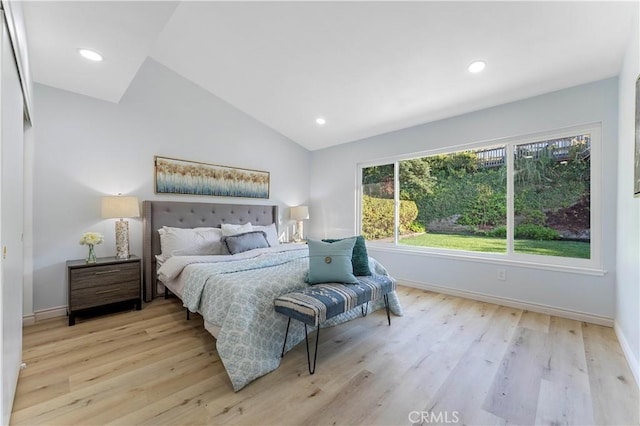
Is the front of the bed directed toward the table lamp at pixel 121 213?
no

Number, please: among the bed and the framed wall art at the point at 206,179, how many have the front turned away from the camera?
0

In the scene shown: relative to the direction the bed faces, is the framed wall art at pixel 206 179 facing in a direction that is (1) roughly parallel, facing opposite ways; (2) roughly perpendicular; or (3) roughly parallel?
roughly parallel

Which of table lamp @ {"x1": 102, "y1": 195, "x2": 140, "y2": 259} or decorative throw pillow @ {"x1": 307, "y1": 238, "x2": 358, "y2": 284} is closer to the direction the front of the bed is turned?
the decorative throw pillow

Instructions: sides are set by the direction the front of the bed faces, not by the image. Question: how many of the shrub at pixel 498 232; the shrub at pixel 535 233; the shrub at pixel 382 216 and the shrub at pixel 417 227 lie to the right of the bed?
0

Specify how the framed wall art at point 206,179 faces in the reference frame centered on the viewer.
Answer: facing the viewer and to the right of the viewer

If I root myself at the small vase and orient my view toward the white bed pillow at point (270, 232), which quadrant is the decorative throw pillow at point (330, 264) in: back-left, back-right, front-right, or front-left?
front-right

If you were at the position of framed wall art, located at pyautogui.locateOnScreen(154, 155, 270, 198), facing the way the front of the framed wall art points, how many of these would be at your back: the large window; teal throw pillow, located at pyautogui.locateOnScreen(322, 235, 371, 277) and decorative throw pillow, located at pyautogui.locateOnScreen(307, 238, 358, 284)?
0

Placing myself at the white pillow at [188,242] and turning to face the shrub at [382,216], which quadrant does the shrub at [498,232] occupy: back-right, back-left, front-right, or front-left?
front-right

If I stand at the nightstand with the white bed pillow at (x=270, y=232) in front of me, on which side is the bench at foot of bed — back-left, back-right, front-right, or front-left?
front-right

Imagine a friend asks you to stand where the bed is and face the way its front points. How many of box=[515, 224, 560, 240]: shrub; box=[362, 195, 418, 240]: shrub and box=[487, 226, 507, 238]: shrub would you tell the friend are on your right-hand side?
0

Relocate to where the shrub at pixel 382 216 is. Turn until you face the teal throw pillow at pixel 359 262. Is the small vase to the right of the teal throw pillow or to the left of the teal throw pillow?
right

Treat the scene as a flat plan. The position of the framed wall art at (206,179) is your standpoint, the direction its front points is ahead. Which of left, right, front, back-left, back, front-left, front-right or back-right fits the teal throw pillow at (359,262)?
front

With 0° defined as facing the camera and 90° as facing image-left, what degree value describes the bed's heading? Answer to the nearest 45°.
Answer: approximately 315°
